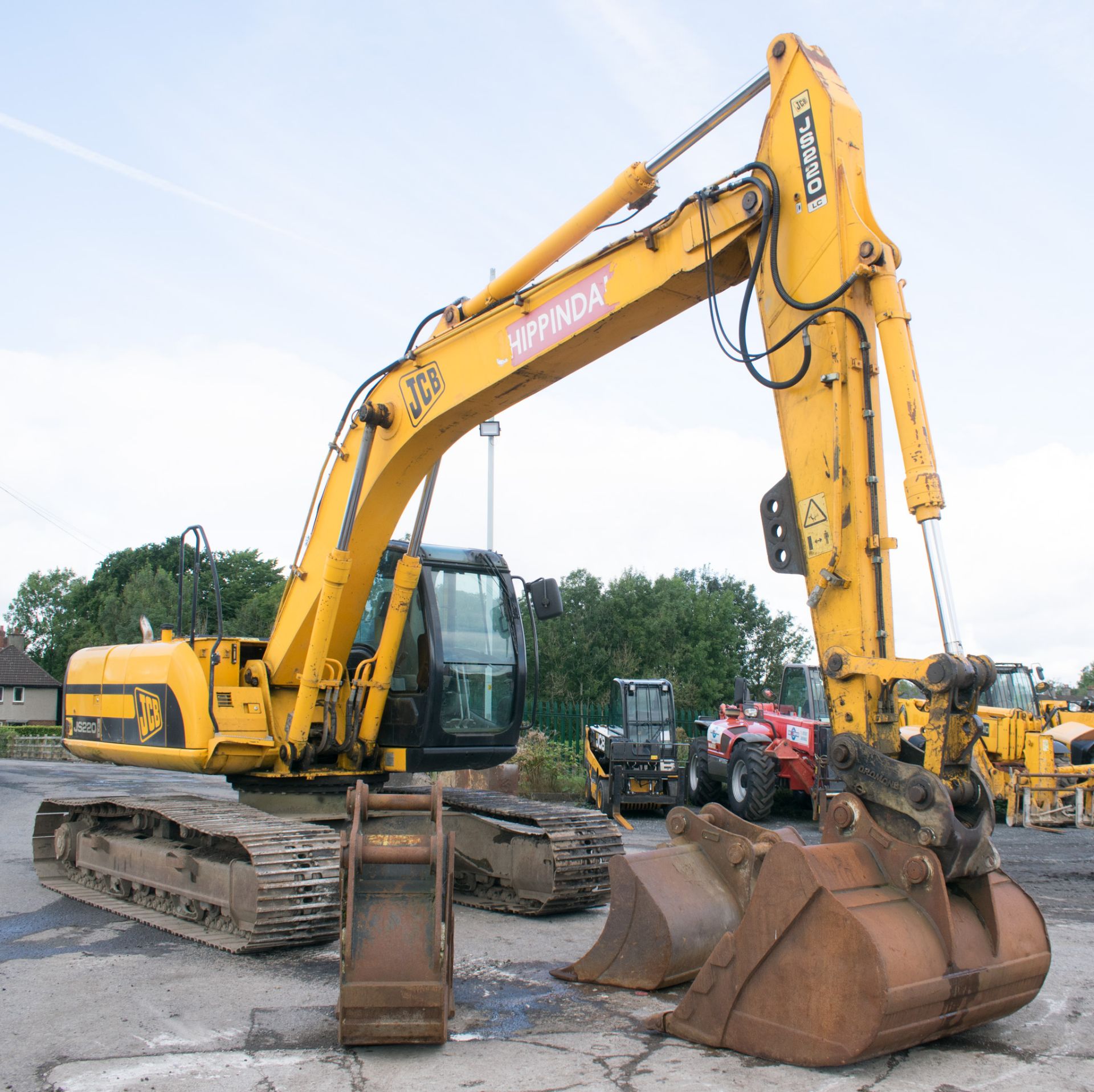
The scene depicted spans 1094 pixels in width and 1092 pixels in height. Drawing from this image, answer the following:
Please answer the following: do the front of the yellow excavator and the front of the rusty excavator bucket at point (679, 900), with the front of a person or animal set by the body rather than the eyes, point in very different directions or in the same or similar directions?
very different directions

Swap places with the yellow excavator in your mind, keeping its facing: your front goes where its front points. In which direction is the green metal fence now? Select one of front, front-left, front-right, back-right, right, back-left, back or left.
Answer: back-left

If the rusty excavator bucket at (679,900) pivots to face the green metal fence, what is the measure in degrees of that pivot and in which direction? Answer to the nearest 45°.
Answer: approximately 45° to its right

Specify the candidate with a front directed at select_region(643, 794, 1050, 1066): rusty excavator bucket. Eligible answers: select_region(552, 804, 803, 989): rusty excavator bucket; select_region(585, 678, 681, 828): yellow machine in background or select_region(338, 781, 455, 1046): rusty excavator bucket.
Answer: the yellow machine in background

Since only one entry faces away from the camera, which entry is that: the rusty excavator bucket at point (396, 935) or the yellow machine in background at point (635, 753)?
the rusty excavator bucket
